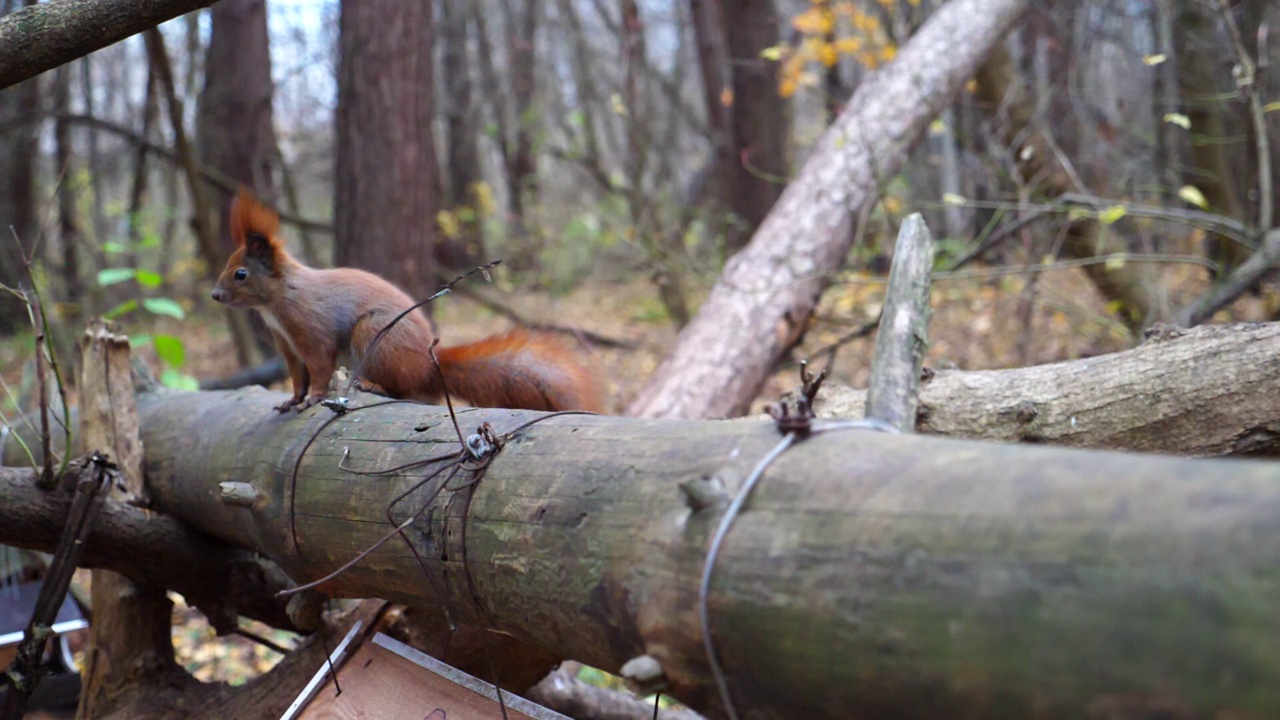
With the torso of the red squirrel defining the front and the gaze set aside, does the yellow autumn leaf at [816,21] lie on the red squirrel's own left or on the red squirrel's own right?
on the red squirrel's own right

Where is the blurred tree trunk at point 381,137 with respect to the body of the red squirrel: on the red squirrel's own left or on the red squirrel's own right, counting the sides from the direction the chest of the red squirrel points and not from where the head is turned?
on the red squirrel's own right

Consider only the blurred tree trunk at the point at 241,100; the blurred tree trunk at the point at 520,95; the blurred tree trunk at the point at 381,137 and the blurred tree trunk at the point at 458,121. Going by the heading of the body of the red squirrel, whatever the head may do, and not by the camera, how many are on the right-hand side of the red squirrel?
4

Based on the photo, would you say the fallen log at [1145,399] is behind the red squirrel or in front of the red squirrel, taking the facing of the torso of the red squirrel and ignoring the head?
behind

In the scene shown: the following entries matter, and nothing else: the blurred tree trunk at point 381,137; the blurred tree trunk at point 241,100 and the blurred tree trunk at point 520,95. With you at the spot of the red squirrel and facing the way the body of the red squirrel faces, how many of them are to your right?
3

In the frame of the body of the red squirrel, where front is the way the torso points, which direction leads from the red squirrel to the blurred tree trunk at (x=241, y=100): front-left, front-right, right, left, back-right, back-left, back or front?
right

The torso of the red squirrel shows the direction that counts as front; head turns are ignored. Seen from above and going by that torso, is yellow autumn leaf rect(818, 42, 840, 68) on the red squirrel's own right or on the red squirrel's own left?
on the red squirrel's own right

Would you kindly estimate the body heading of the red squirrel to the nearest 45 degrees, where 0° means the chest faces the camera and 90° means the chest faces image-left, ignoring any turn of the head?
approximately 90°

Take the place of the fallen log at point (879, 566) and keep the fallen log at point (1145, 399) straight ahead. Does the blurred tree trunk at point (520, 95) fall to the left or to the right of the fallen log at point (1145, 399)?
left
